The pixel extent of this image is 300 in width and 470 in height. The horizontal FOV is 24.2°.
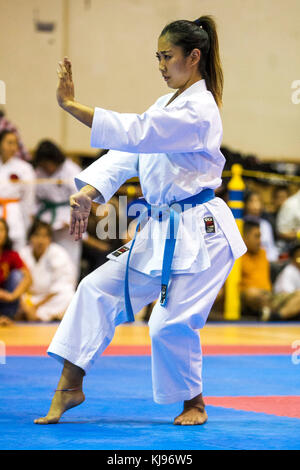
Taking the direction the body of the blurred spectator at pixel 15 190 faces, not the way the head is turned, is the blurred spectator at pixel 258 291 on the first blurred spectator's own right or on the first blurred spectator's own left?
on the first blurred spectator's own left

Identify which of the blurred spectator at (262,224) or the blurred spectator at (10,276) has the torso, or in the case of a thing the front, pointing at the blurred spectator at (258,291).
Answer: the blurred spectator at (262,224)

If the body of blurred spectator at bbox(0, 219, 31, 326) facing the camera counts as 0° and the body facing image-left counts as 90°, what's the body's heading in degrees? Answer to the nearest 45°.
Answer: approximately 0°

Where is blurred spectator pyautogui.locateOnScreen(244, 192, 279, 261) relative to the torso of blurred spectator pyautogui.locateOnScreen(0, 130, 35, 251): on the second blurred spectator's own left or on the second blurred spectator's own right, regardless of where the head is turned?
on the second blurred spectator's own left

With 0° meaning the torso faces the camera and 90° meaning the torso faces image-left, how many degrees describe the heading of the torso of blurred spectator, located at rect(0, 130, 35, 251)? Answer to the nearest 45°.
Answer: approximately 0°
